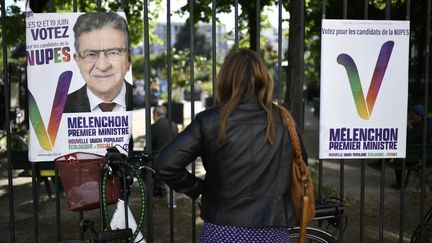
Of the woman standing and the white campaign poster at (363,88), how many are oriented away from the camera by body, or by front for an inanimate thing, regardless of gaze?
1

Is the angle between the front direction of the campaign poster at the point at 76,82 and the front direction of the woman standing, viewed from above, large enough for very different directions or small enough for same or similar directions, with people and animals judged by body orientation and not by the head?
very different directions

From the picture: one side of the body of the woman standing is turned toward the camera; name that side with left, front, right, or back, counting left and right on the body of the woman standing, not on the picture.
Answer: back

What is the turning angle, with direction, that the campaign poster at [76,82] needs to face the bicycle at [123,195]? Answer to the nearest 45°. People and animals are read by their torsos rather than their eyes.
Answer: approximately 45° to its left

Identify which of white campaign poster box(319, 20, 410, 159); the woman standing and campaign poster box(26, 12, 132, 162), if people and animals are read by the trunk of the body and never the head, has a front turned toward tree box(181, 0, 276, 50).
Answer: the woman standing

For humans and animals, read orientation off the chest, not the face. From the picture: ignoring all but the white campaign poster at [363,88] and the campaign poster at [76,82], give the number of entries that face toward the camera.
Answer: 2

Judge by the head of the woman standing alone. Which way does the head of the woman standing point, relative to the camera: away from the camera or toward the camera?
away from the camera

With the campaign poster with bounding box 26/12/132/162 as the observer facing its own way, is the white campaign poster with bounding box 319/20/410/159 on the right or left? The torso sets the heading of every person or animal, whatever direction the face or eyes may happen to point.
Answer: on its left

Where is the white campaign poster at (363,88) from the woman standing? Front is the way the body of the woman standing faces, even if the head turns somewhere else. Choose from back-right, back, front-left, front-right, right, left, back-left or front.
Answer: front-right

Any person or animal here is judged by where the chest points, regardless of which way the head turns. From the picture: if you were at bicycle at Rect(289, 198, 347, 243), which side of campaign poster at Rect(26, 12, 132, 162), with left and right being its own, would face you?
left

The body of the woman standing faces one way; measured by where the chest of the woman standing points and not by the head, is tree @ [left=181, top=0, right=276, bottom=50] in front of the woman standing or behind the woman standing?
in front

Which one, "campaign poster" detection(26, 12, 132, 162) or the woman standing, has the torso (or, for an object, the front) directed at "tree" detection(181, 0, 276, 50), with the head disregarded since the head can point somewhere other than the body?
the woman standing

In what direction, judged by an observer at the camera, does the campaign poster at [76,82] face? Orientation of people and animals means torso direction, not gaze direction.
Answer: facing the viewer
